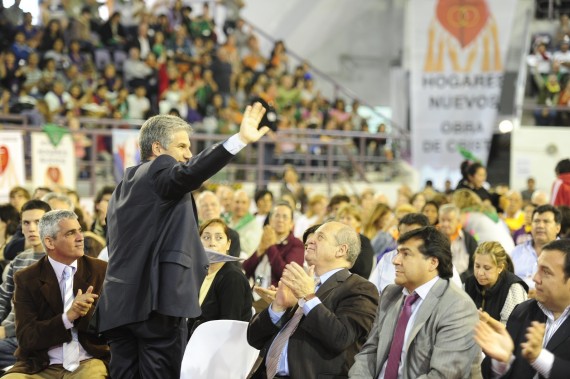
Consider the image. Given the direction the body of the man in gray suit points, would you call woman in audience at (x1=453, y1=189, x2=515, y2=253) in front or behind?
behind

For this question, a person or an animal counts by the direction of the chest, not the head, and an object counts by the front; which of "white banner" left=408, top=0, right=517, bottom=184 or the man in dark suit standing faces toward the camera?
the white banner

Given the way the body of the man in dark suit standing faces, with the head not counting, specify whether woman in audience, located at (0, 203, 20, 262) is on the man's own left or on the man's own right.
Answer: on the man's own left

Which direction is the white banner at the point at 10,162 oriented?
toward the camera

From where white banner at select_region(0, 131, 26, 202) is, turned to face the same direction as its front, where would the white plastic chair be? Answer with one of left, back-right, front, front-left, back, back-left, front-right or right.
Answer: front

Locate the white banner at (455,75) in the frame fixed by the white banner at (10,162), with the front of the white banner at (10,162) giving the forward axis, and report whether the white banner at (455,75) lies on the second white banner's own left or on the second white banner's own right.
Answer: on the second white banner's own left

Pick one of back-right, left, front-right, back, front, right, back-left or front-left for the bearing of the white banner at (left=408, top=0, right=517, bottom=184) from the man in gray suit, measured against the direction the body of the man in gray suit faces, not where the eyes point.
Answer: back-right

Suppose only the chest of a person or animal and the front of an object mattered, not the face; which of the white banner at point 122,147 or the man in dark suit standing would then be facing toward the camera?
the white banner

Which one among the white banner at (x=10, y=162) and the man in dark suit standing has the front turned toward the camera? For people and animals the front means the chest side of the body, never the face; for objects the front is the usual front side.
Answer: the white banner

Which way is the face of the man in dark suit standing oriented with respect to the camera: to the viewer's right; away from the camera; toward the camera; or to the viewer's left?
to the viewer's right

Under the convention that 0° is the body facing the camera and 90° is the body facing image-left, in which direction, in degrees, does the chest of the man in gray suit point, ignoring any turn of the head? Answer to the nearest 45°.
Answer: approximately 45°

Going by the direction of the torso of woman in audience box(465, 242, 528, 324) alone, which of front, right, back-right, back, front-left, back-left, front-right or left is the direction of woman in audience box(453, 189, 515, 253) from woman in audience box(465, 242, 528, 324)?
back-right

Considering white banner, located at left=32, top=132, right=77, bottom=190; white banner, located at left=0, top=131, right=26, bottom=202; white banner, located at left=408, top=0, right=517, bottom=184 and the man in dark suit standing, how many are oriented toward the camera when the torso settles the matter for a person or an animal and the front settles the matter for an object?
3

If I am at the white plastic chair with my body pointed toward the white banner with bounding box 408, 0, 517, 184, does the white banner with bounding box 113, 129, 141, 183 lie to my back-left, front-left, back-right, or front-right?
front-left

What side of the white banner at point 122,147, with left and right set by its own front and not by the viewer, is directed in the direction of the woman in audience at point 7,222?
front

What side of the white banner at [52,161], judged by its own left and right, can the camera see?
front
